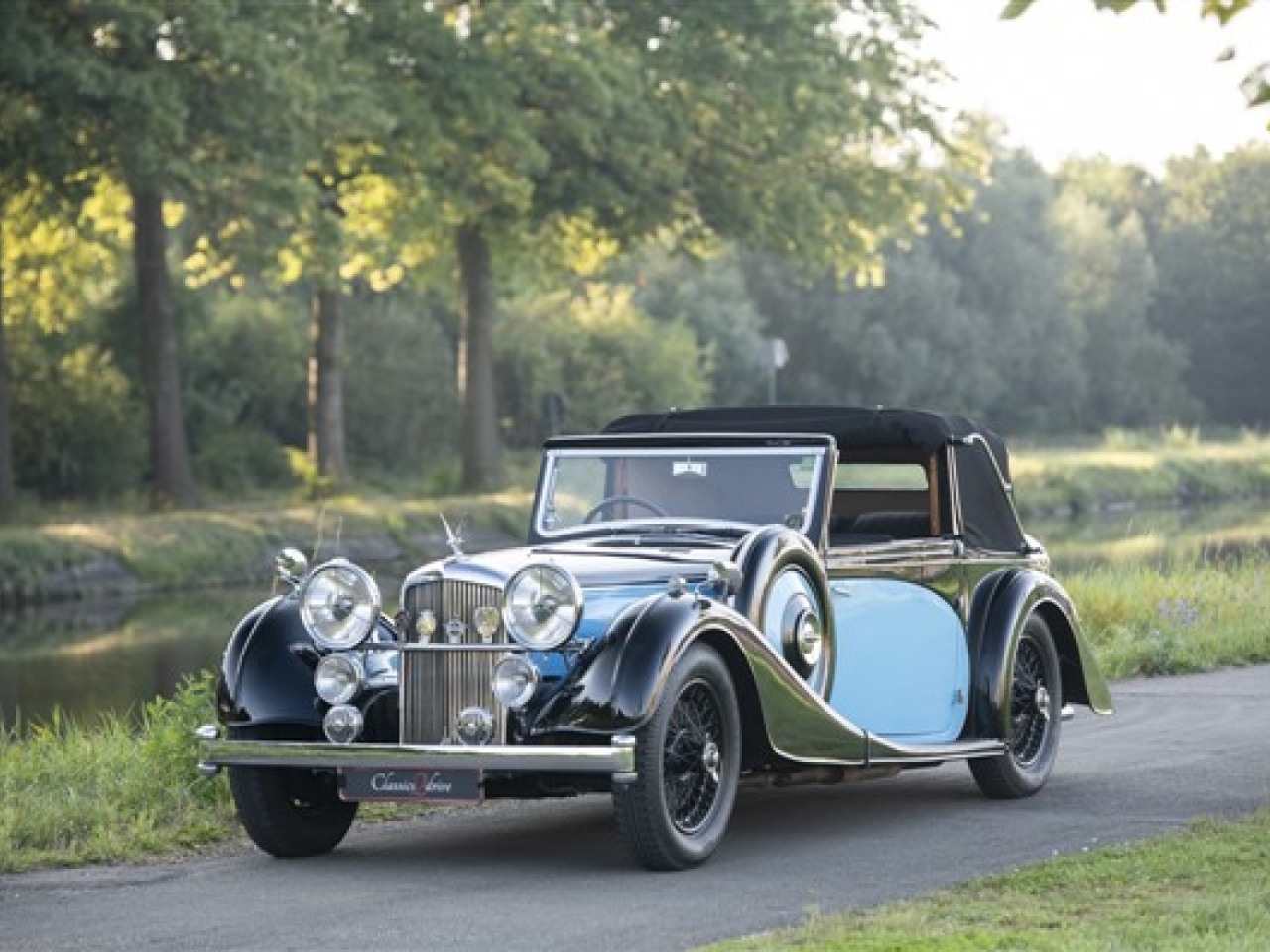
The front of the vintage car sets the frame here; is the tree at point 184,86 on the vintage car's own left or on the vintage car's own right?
on the vintage car's own right

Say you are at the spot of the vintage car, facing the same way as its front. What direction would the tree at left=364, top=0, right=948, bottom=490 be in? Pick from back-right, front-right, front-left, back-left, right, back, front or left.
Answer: back-right
